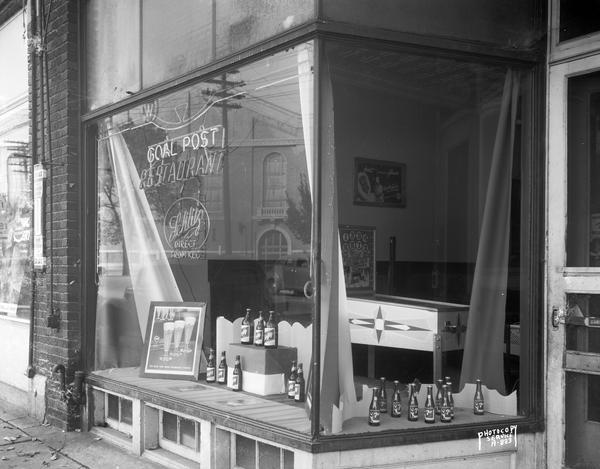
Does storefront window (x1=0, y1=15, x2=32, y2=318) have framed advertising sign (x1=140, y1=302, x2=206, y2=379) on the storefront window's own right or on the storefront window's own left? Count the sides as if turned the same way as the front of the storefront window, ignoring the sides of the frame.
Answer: on the storefront window's own left

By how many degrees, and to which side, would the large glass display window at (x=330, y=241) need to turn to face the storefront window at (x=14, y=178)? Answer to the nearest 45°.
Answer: approximately 90° to its right

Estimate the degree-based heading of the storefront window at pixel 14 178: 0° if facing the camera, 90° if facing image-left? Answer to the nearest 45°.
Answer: approximately 45°

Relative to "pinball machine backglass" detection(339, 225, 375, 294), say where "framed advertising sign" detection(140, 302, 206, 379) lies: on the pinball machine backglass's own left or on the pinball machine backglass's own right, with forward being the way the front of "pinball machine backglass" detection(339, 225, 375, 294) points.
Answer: on the pinball machine backglass's own right

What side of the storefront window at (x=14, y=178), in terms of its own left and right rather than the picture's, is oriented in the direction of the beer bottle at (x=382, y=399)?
left

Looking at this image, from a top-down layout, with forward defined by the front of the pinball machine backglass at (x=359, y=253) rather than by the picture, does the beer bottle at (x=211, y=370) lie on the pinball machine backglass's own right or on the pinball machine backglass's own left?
on the pinball machine backglass's own right

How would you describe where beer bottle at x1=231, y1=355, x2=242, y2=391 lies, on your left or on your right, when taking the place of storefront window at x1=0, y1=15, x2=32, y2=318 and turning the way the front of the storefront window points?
on your left

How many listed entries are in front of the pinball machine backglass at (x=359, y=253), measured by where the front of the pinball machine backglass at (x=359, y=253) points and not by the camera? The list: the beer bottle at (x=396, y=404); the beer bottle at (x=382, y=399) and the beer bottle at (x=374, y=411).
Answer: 3

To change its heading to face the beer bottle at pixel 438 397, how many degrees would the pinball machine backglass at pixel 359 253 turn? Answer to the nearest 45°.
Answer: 0° — it already faces it
